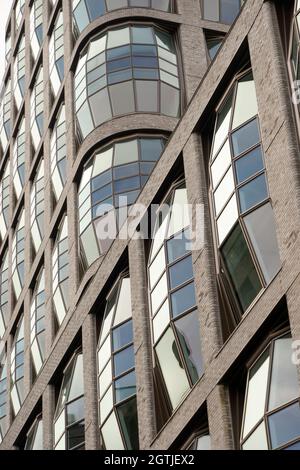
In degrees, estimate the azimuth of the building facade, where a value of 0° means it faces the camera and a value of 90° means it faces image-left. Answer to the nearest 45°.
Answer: approximately 45°
